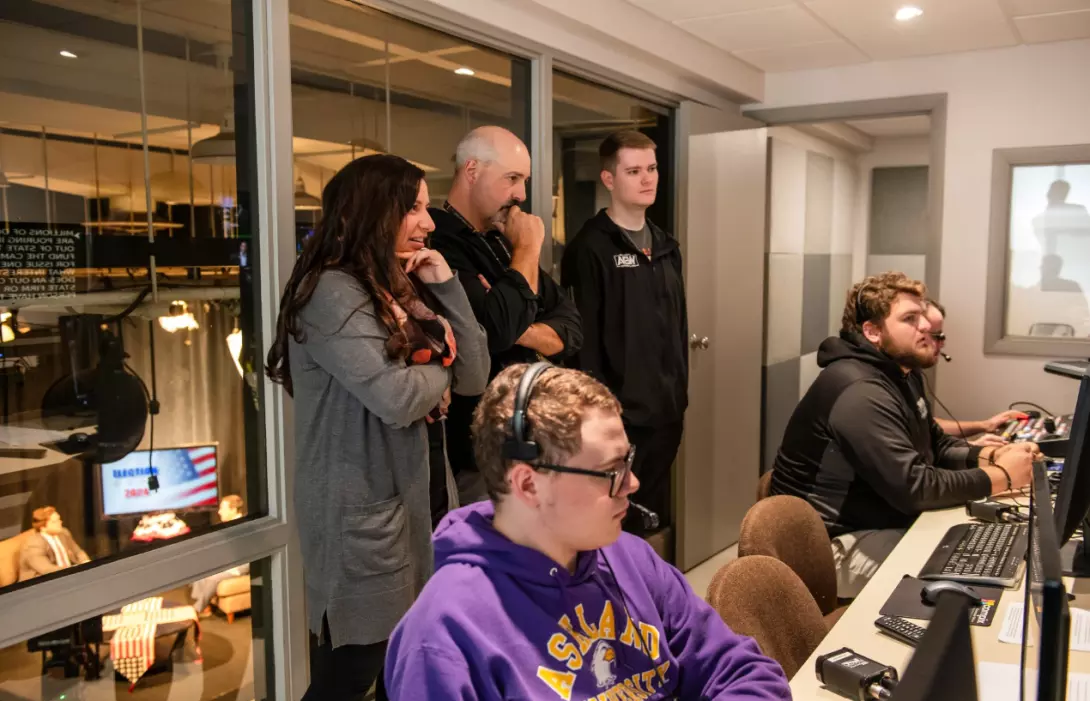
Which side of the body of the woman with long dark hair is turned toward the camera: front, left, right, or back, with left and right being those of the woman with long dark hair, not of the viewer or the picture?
right

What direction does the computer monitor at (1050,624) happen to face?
to the viewer's left

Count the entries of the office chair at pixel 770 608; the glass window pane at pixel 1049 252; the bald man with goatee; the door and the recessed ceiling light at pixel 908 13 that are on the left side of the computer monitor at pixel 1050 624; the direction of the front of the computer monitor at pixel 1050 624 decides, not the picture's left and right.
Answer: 0

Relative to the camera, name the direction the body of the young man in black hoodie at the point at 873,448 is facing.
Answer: to the viewer's right

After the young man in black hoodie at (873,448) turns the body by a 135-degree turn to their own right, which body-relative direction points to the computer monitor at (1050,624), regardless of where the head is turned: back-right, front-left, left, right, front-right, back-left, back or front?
front-left

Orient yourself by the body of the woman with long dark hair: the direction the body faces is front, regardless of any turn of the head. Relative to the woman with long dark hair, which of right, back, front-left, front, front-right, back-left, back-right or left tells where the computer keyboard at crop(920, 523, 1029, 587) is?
front

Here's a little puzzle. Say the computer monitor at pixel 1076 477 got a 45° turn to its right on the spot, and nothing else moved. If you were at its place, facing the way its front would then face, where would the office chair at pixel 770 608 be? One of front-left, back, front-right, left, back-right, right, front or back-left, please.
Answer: left

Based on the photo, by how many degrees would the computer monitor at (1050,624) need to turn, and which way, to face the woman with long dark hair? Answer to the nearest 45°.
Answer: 0° — it already faces them

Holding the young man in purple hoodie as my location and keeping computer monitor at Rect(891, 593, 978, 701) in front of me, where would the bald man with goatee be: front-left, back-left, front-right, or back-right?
back-left

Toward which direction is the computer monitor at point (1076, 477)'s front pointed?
to the viewer's left

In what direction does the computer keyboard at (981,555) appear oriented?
to the viewer's left

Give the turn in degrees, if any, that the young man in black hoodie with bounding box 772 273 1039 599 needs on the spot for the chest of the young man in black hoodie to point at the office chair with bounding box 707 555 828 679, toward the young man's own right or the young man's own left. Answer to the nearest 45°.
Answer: approximately 90° to the young man's own right

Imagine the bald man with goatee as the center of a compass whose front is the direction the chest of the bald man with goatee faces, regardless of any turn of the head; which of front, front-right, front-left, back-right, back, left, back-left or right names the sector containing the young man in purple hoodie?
front-right

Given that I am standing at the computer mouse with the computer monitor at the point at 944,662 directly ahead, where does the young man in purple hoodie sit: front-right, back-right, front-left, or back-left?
front-right

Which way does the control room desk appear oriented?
to the viewer's left

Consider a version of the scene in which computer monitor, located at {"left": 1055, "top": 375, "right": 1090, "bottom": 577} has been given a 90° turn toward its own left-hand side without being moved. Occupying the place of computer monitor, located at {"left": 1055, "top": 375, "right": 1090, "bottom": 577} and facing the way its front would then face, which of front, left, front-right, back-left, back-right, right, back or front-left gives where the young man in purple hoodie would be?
front-right

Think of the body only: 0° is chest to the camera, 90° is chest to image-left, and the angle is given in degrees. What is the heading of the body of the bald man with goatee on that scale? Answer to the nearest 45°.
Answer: approximately 315°
